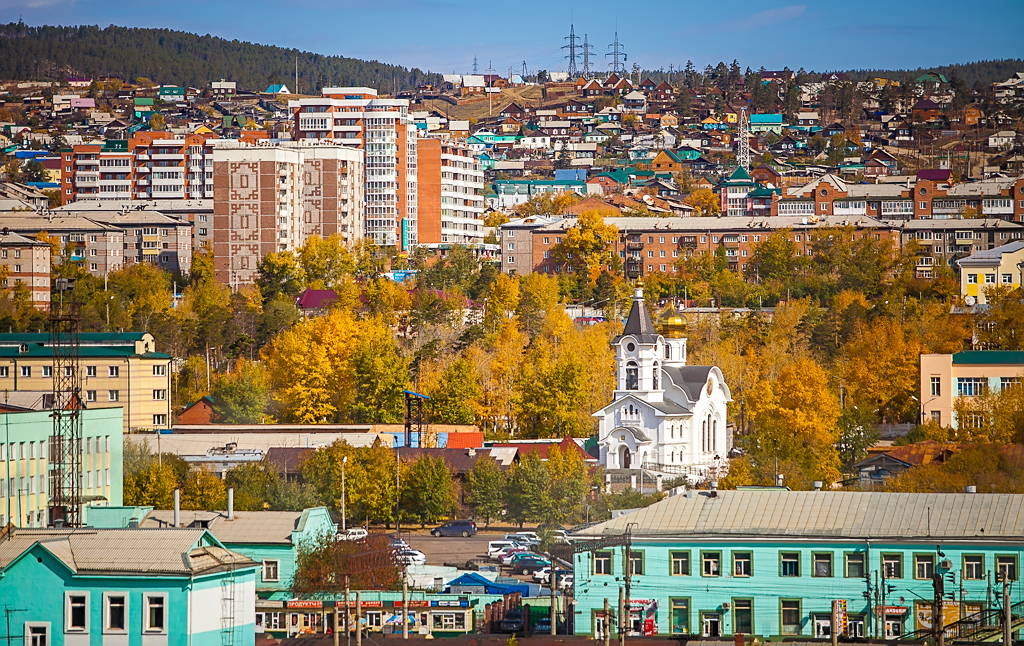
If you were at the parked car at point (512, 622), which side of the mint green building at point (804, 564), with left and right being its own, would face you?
right

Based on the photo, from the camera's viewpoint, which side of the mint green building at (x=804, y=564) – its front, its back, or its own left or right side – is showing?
front

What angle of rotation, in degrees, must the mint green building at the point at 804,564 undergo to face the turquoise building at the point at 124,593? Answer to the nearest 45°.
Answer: approximately 45° to its right
